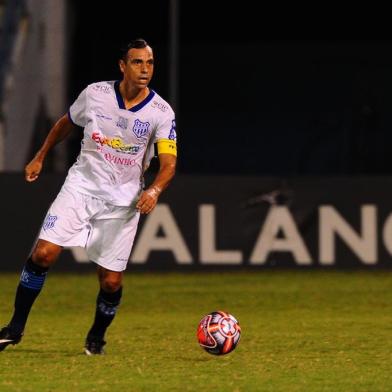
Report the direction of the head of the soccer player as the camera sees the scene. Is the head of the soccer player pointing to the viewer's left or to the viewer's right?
to the viewer's right

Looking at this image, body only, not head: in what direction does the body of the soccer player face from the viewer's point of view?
toward the camera
